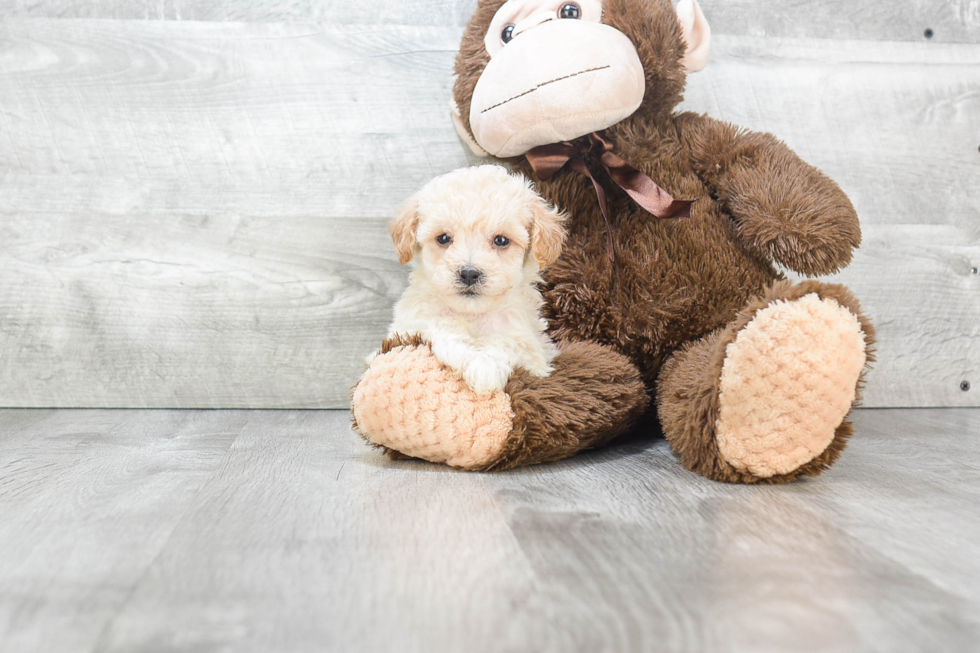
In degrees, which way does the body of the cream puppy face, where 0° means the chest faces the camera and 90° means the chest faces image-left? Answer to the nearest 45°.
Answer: approximately 0°
